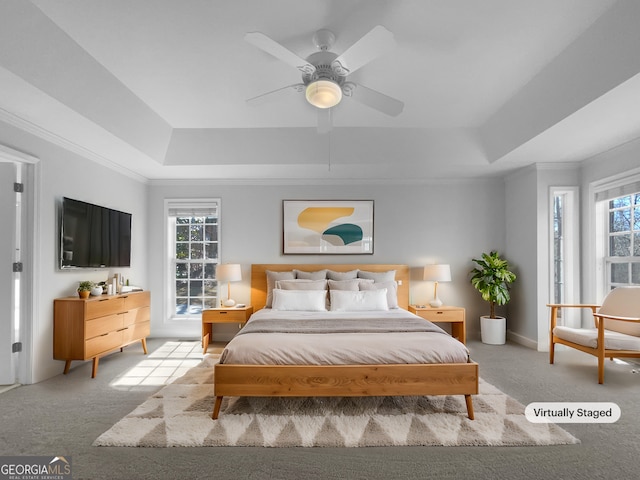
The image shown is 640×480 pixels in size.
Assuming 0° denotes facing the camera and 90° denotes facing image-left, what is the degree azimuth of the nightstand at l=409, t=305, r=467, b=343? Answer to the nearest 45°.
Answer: approximately 0°

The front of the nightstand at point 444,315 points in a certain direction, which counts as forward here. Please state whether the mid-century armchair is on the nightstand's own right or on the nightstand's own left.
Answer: on the nightstand's own left

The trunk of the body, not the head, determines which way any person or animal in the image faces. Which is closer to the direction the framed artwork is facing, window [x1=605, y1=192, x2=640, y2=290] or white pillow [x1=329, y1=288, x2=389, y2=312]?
the white pillow

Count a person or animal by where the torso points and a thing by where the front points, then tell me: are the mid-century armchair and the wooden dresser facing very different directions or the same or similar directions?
very different directions

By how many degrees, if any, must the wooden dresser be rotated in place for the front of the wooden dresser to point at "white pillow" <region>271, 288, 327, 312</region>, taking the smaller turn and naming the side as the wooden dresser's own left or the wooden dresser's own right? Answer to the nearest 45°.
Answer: approximately 45° to the wooden dresser's own left

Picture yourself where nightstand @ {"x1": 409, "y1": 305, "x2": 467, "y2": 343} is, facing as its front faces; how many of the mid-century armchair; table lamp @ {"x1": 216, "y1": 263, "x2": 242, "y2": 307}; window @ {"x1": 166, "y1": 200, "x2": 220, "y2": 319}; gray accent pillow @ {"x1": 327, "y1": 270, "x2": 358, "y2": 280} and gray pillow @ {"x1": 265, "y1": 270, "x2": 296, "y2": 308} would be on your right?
4

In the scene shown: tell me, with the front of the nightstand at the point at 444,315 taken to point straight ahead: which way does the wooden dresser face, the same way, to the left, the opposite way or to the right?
to the left

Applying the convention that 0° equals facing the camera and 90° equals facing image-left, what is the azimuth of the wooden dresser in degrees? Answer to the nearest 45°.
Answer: approximately 315°

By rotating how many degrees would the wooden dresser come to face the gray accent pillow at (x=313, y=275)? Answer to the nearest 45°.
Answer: approximately 45° to its left

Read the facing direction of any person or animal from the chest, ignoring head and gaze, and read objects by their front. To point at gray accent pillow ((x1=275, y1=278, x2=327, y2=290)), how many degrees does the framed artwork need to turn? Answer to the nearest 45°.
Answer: approximately 45° to its right

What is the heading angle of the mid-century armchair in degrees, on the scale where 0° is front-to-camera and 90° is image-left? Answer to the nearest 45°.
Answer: approximately 45°

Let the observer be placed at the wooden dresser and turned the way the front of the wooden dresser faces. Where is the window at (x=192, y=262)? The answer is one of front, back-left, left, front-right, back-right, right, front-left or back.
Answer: left

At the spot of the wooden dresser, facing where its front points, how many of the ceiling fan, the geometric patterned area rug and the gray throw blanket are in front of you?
3
